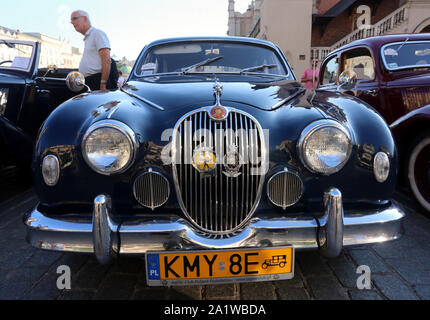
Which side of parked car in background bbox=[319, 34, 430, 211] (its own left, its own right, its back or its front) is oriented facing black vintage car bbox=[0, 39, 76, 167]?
right

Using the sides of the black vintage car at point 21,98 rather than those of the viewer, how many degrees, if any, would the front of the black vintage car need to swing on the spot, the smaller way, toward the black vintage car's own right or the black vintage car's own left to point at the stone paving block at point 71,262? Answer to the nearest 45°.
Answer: approximately 45° to the black vintage car's own left

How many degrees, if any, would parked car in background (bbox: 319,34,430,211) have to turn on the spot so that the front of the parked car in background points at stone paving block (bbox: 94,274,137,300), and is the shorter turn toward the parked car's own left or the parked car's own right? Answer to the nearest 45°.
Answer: approximately 90° to the parked car's own right
